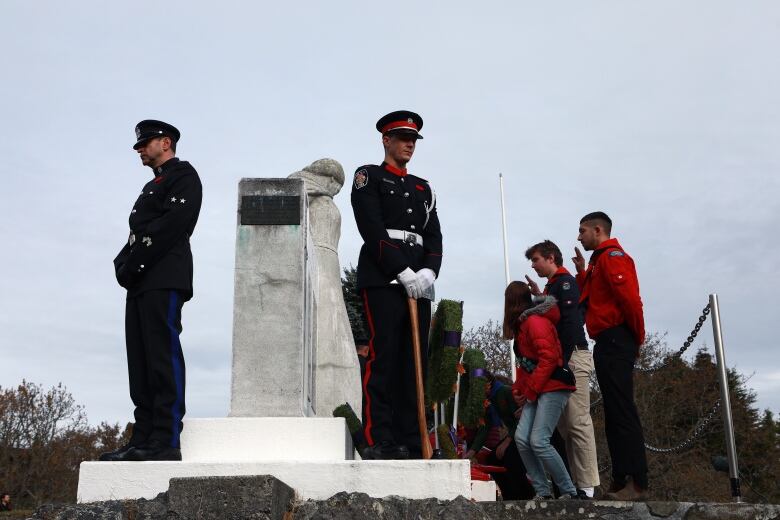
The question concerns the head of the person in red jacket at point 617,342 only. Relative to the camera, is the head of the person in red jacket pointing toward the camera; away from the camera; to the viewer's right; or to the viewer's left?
to the viewer's left

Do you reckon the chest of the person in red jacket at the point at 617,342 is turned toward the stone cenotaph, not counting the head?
yes

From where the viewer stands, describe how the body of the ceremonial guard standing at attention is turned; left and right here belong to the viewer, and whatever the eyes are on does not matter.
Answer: facing the viewer and to the right of the viewer

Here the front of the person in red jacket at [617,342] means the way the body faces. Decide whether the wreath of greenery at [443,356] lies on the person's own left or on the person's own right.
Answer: on the person's own right

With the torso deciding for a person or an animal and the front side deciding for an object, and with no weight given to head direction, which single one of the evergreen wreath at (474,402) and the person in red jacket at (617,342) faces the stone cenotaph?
the person in red jacket

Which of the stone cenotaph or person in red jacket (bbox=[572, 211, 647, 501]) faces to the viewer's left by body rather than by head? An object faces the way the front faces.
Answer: the person in red jacket

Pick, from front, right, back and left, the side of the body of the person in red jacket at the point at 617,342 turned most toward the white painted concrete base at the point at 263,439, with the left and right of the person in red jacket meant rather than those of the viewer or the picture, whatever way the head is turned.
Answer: front

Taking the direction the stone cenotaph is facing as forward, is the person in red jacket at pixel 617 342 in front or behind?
in front

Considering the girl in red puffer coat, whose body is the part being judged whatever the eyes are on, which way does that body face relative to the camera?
to the viewer's left
